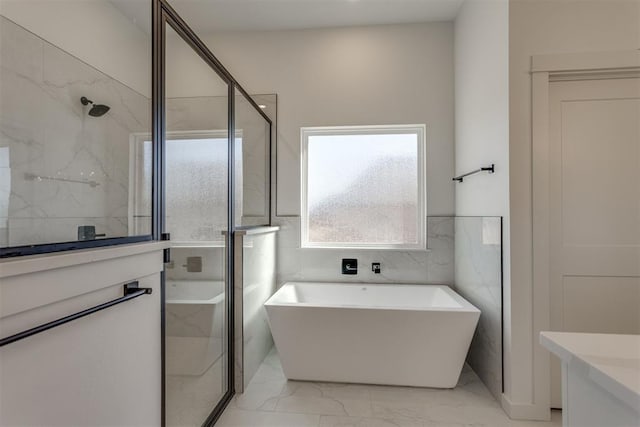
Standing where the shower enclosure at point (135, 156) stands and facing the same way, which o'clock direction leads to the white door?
The white door is roughly at 11 o'clock from the shower enclosure.

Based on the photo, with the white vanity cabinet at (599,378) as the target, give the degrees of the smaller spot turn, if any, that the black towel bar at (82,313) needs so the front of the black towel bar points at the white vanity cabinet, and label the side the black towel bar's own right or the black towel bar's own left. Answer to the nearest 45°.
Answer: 0° — it already faces it

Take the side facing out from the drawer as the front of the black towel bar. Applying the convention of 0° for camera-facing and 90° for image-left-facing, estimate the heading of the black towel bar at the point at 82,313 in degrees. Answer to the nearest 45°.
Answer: approximately 315°

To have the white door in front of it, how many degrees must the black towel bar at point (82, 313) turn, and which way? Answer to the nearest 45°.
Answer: approximately 45° to its left
